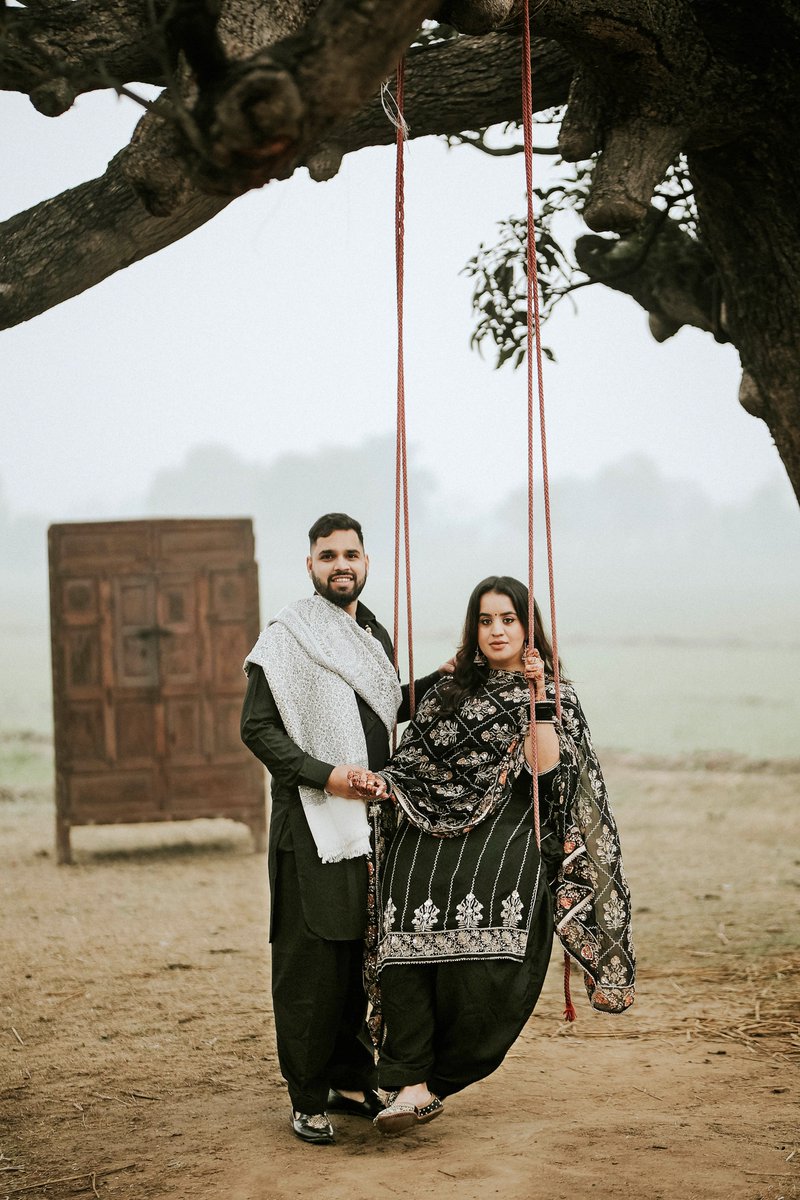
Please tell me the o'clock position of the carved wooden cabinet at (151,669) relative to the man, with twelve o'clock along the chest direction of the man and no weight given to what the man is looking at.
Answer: The carved wooden cabinet is roughly at 7 o'clock from the man.

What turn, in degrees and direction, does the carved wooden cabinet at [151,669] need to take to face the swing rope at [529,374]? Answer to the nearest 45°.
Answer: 0° — it already faces it

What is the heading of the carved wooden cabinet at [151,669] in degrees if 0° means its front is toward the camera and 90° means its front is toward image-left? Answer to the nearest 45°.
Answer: approximately 0°
